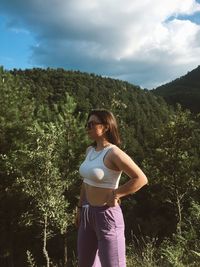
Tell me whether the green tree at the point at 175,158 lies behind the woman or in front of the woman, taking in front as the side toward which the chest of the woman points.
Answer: behind

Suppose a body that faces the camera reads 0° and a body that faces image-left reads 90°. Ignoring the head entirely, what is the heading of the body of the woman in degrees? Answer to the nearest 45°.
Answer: approximately 45°
